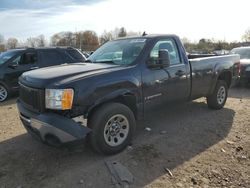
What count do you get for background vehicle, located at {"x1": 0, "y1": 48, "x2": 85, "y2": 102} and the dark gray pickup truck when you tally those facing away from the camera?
0

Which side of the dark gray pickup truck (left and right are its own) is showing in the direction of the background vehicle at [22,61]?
right

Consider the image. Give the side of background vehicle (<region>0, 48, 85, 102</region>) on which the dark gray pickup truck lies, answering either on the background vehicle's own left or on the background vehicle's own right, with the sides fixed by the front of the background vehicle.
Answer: on the background vehicle's own left

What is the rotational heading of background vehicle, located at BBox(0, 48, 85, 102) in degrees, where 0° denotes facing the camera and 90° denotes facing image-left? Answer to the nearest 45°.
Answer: approximately 45°

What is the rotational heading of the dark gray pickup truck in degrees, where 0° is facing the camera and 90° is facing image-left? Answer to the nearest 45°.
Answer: approximately 45°
